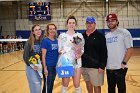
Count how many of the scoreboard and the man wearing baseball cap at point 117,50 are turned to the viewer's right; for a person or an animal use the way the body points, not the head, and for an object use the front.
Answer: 0

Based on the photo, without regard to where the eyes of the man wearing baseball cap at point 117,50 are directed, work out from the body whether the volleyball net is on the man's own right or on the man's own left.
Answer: on the man's own right

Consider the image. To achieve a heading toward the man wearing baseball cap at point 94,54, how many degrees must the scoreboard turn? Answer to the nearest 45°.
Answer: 0° — it already faces them

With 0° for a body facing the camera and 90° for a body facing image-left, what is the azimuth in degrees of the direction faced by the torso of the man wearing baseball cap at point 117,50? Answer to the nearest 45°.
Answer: approximately 45°

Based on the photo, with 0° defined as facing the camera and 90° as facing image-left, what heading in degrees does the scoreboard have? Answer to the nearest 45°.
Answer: approximately 0°

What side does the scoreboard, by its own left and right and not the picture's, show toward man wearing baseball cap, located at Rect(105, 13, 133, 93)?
front
